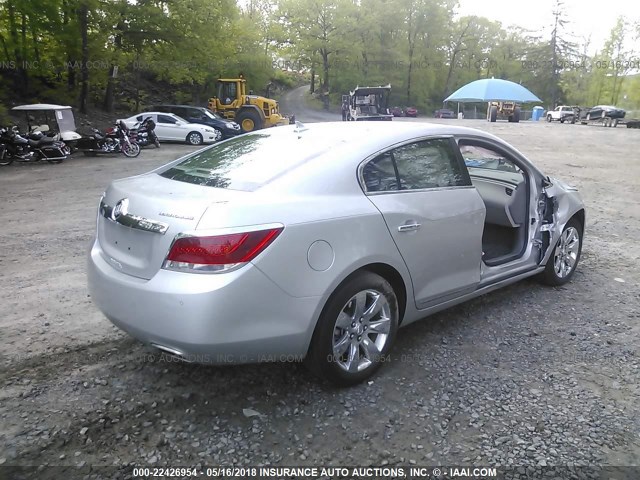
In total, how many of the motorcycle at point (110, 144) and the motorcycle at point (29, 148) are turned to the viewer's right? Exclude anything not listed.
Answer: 1

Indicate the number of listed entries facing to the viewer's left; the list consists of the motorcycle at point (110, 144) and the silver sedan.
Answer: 0

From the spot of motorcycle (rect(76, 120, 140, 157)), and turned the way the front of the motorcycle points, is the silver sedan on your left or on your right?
on your right

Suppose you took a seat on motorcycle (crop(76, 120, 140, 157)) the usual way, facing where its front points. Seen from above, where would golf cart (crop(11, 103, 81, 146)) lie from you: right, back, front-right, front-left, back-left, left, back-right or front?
back

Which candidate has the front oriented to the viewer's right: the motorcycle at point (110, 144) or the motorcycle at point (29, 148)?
the motorcycle at point (110, 144)

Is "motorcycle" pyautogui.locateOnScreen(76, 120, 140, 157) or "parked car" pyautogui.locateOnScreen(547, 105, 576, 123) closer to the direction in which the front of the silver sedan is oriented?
the parked car

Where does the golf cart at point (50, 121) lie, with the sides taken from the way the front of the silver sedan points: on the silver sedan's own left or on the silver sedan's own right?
on the silver sedan's own left

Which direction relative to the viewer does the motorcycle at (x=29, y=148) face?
to the viewer's left

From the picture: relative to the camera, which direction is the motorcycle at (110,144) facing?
to the viewer's right

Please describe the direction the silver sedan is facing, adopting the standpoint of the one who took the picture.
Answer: facing away from the viewer and to the right of the viewer

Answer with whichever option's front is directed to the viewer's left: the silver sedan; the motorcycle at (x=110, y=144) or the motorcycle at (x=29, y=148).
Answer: the motorcycle at (x=29, y=148)

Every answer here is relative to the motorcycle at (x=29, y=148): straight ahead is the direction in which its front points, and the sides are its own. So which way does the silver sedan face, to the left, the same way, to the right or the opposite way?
the opposite way

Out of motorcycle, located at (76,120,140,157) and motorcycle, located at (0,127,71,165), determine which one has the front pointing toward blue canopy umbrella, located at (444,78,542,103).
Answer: motorcycle, located at (76,120,140,157)

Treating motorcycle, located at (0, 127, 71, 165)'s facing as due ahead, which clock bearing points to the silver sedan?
The silver sedan is roughly at 9 o'clock from the motorcycle.
